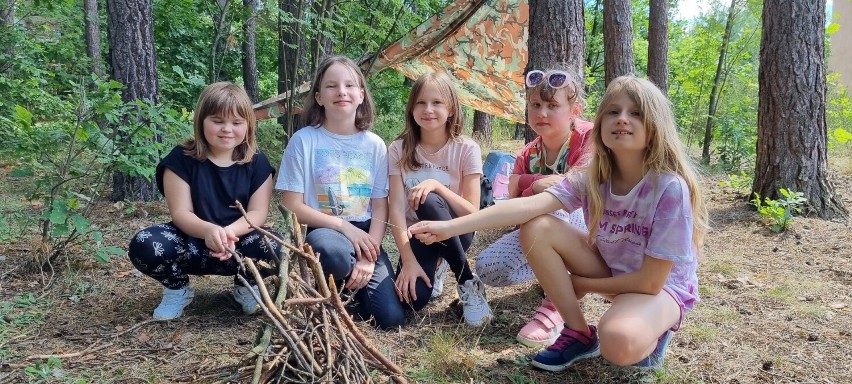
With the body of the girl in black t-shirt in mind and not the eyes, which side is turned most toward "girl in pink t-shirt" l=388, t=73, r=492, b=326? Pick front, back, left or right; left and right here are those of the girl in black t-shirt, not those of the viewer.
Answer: left

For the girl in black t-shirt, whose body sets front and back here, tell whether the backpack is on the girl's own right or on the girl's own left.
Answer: on the girl's own left

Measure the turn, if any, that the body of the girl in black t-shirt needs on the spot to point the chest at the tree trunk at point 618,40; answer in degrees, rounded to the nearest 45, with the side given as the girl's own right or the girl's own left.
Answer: approximately 135° to the girl's own left

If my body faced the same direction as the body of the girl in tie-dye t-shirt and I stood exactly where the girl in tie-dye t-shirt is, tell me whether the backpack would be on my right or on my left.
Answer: on my right

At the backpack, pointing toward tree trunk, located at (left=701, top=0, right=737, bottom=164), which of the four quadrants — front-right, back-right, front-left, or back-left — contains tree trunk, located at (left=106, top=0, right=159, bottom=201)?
back-left

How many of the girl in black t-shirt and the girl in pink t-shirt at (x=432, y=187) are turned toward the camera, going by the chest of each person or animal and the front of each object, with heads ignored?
2

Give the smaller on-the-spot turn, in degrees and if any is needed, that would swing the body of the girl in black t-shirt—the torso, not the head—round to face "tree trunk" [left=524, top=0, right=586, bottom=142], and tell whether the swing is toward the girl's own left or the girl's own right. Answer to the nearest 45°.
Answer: approximately 90° to the girl's own left

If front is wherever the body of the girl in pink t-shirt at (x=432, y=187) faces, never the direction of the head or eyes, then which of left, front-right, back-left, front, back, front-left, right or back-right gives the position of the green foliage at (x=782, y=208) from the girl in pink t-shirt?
back-left

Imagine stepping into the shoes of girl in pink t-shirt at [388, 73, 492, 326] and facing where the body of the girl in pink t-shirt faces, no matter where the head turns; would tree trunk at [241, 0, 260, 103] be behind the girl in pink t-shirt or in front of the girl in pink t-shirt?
behind

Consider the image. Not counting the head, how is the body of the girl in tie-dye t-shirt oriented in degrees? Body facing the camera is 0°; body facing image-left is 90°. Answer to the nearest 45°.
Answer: approximately 45°

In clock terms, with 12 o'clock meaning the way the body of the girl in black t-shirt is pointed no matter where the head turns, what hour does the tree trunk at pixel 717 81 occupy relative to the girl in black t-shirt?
The tree trunk is roughly at 8 o'clock from the girl in black t-shirt.

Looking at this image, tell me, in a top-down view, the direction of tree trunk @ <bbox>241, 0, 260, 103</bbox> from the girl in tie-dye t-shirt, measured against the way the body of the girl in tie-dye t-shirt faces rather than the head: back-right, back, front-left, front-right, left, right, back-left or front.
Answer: right

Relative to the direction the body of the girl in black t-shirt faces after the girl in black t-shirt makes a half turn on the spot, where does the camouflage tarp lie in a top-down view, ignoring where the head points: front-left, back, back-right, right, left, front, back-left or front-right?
front-right

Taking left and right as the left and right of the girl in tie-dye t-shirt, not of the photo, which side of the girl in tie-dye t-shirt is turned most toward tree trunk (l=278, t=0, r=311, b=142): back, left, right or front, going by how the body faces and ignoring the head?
right
